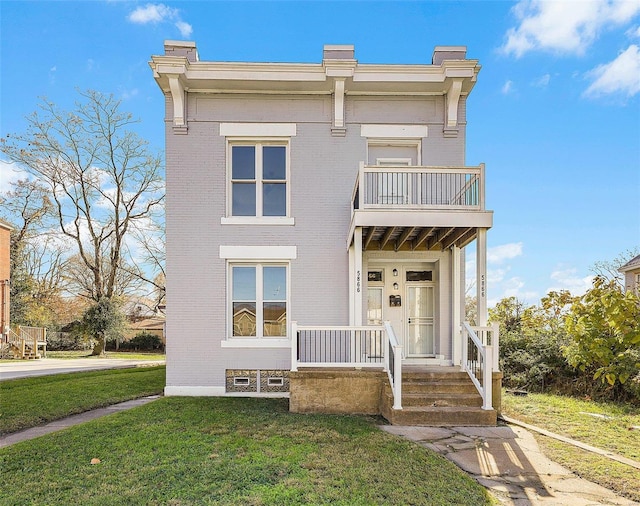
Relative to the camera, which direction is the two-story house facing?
toward the camera

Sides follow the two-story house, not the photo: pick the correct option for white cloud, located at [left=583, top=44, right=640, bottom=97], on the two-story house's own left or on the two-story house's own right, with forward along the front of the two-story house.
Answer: on the two-story house's own left

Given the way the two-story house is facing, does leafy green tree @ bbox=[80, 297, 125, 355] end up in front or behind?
behind
